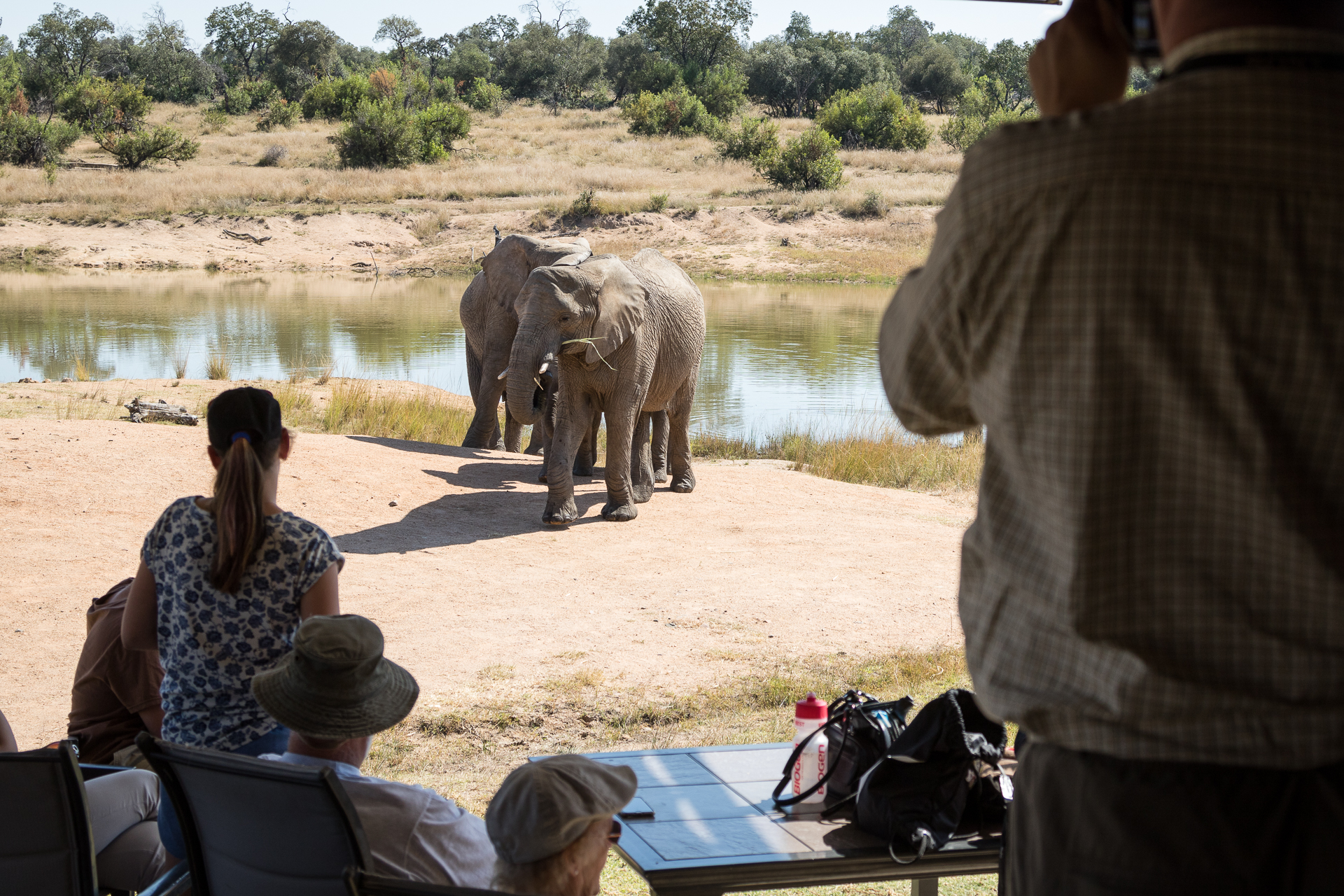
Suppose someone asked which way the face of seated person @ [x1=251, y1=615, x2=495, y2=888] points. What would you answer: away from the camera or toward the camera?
away from the camera

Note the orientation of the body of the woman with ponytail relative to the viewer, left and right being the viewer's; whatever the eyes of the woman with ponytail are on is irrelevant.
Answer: facing away from the viewer

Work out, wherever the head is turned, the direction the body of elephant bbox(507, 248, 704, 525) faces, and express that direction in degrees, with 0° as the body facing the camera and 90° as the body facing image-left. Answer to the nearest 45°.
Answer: approximately 45°

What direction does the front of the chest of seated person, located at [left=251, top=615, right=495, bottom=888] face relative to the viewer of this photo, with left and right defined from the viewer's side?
facing away from the viewer and to the right of the viewer

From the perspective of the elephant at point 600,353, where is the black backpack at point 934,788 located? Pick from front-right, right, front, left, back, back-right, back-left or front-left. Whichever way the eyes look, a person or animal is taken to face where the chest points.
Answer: front-left

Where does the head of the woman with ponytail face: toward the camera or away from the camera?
away from the camera

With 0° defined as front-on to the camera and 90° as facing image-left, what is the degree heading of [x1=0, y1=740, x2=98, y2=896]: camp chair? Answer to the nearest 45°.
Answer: approximately 180°

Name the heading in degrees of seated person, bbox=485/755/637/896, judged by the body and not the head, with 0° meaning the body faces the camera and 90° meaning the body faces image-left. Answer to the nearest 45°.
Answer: approximately 225°

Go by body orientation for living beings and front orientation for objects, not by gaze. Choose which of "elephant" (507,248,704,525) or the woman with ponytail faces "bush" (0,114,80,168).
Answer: the woman with ponytail

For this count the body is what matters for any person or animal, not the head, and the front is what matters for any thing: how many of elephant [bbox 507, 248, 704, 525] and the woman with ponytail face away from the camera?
1

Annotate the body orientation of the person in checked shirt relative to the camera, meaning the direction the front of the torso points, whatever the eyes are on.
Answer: away from the camera

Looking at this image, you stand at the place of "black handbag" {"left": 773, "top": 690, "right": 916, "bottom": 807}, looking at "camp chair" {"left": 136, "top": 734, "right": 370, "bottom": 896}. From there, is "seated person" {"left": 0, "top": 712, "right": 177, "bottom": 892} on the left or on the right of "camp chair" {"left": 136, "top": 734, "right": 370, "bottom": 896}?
right

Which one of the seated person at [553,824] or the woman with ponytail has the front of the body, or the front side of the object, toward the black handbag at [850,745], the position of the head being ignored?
the seated person

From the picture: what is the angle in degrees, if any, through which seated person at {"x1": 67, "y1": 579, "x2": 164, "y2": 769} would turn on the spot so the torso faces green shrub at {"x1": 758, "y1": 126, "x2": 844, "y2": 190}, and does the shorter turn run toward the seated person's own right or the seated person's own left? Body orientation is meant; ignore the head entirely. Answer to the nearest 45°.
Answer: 0° — they already face it
